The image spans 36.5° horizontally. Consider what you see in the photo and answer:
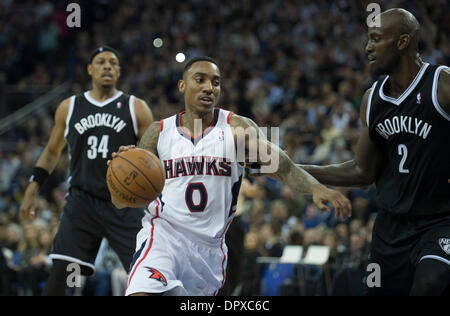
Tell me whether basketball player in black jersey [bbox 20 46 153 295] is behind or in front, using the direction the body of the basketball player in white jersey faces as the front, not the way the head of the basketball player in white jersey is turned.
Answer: behind

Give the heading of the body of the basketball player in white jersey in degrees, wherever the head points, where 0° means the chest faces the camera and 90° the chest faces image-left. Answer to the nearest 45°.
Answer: approximately 0°

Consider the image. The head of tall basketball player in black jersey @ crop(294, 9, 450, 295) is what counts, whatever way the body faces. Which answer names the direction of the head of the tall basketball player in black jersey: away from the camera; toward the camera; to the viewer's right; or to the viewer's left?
to the viewer's left

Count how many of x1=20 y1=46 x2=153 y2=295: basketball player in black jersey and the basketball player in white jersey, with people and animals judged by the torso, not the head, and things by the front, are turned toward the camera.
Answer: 2

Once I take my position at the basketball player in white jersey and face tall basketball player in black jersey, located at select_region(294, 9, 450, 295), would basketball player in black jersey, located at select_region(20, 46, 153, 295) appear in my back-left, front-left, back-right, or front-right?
back-left

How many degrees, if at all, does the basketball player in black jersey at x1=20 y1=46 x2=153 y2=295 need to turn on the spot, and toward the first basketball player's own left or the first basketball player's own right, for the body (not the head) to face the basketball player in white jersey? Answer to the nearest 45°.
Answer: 0° — they already face them

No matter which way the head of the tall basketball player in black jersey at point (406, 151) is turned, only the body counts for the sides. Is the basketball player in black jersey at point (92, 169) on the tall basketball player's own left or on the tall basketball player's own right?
on the tall basketball player's own right
